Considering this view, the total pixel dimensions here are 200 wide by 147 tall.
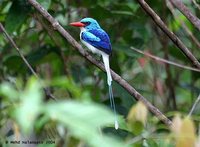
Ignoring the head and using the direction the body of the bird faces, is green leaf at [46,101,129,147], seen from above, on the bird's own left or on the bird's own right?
on the bird's own left

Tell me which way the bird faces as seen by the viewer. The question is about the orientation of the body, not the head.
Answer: to the viewer's left

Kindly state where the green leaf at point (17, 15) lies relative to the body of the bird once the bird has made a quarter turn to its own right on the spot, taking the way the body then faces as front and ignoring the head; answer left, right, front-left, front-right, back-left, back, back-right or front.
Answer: left

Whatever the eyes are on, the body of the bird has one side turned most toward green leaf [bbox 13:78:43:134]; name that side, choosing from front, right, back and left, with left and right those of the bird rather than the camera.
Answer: left
